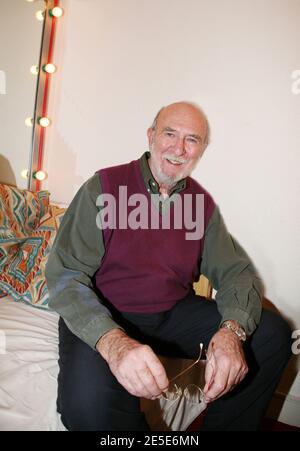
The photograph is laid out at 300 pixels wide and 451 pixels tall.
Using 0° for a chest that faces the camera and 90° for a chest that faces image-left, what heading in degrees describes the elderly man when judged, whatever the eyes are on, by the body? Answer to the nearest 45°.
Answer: approximately 0°

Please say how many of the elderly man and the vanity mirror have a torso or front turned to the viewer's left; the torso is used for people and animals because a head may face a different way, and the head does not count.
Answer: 0

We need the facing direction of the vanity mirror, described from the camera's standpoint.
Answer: facing the viewer and to the right of the viewer

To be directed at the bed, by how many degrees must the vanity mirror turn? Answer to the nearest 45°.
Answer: approximately 45° to its right
